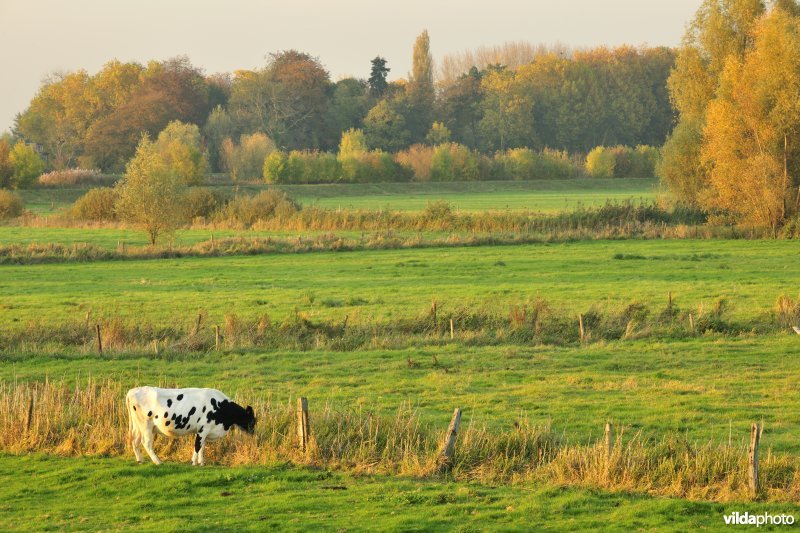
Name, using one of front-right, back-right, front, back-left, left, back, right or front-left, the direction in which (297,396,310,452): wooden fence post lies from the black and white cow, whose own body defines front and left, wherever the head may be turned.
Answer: front

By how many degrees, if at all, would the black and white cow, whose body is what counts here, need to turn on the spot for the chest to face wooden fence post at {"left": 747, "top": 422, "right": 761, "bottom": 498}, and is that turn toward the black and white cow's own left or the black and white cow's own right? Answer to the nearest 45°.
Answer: approximately 45° to the black and white cow's own right

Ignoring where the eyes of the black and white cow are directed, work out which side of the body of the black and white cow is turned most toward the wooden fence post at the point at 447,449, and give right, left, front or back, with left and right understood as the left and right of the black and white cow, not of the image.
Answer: front

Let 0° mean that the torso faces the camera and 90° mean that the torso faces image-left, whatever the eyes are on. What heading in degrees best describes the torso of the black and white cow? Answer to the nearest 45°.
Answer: approximately 270°

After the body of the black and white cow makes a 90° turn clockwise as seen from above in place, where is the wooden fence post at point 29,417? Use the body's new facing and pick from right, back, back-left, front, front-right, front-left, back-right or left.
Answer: back-right

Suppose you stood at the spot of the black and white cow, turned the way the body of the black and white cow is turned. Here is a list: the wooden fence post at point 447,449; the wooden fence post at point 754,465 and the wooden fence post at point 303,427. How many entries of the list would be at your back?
0
